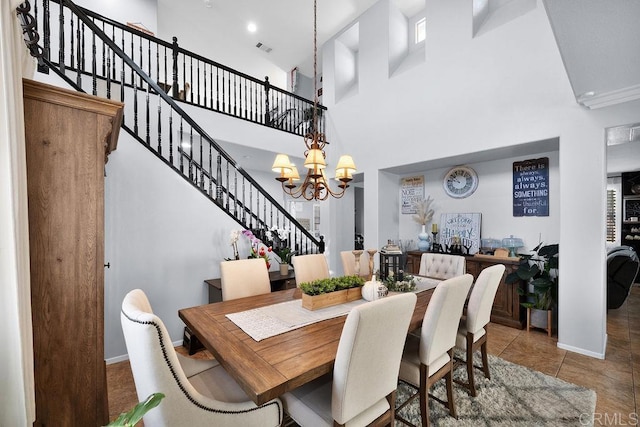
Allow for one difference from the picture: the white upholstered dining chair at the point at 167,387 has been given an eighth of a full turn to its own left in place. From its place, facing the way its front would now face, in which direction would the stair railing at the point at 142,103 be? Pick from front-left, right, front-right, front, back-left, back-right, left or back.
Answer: front

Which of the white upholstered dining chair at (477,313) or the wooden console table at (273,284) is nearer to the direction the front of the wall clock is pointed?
the white upholstered dining chair

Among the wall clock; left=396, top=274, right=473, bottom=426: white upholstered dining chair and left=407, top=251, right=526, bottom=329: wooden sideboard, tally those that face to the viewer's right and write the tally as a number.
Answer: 0

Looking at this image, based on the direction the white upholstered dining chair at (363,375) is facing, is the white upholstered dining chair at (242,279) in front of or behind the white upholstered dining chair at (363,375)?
in front

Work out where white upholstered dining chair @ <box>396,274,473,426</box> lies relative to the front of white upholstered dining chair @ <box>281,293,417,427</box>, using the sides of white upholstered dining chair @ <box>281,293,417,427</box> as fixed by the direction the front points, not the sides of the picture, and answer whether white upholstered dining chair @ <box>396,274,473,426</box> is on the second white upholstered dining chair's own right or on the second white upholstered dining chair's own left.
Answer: on the second white upholstered dining chair's own right

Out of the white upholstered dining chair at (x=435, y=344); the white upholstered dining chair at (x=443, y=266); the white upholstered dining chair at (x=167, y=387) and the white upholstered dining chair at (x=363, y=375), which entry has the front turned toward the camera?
the white upholstered dining chair at (x=443, y=266)

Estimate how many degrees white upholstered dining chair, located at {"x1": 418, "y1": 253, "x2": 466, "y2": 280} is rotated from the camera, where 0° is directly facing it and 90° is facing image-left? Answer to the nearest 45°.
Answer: approximately 0°

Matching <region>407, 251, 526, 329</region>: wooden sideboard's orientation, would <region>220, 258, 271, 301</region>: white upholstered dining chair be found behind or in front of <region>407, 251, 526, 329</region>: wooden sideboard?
in front

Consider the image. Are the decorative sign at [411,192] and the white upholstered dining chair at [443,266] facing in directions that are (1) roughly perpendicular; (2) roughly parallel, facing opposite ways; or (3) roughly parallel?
roughly parallel

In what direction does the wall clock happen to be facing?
toward the camera

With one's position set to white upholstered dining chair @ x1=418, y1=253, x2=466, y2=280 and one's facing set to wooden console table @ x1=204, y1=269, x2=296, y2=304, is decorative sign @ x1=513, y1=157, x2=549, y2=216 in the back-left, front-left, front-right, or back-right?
back-right

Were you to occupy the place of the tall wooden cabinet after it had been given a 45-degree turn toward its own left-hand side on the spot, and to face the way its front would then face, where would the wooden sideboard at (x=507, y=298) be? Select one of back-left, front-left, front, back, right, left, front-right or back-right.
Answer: front-right

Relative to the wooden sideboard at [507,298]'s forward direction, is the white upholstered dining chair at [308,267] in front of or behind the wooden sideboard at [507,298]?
in front

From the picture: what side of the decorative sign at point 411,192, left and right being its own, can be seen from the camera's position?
front

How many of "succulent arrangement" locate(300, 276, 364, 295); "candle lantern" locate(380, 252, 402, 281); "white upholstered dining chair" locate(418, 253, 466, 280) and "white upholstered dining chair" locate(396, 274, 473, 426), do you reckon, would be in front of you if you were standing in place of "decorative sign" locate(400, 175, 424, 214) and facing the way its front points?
4
